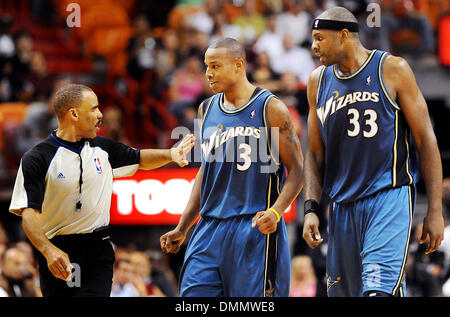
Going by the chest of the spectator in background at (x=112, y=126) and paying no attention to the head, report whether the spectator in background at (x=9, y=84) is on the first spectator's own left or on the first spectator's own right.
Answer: on the first spectator's own right

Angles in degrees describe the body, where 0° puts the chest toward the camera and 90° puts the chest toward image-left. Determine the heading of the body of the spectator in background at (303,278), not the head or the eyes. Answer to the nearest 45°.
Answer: approximately 0°

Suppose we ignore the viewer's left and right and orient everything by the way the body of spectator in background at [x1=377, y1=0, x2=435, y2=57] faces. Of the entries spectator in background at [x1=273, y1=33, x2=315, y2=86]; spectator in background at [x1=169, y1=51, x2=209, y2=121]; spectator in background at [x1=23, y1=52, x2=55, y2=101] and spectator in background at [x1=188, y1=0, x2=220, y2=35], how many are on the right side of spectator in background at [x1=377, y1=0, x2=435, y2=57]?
4

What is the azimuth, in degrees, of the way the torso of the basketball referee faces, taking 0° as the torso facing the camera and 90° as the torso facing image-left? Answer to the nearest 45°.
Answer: approximately 315°

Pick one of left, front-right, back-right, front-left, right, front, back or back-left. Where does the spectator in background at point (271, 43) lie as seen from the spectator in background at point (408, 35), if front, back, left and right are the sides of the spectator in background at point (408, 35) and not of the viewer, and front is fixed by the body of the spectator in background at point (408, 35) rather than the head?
right

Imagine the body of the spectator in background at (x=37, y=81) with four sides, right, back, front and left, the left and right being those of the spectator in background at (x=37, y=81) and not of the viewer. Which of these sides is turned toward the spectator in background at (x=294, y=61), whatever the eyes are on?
left

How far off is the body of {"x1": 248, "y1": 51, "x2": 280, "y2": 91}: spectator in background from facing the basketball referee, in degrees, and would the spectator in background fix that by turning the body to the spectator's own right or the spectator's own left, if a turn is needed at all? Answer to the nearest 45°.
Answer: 0° — they already face them

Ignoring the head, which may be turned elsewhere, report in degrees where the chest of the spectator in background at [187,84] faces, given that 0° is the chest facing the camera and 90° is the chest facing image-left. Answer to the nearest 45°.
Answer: approximately 0°

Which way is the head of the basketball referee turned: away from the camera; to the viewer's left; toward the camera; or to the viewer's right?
to the viewer's right
